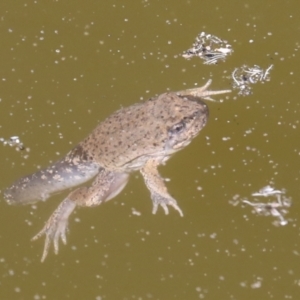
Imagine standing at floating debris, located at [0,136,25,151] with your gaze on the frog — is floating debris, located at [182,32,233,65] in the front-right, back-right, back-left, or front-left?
front-left

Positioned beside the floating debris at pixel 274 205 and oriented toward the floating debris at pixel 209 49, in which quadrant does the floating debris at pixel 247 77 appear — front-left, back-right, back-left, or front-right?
front-right

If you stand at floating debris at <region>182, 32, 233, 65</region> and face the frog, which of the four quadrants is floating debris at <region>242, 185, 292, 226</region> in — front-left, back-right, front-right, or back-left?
front-left

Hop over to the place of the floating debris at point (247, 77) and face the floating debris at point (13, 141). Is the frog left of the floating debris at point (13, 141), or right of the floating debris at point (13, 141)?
left

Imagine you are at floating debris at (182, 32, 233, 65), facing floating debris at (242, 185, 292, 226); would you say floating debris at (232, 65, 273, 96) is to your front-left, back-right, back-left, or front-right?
front-left

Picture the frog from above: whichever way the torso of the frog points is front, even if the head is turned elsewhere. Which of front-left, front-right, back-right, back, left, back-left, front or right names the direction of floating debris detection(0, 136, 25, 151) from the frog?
left

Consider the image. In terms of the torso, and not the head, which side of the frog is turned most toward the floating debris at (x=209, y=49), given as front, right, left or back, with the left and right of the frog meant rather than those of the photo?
front

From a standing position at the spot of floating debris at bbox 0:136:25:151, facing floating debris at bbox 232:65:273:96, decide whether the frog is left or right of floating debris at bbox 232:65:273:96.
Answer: right

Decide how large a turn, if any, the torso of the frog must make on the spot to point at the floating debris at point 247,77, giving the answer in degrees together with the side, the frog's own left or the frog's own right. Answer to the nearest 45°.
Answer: approximately 45° to the frog's own right

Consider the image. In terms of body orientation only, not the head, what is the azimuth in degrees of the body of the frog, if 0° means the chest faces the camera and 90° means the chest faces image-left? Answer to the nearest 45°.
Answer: approximately 225°

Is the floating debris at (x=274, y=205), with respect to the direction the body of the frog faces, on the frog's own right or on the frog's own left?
on the frog's own right
